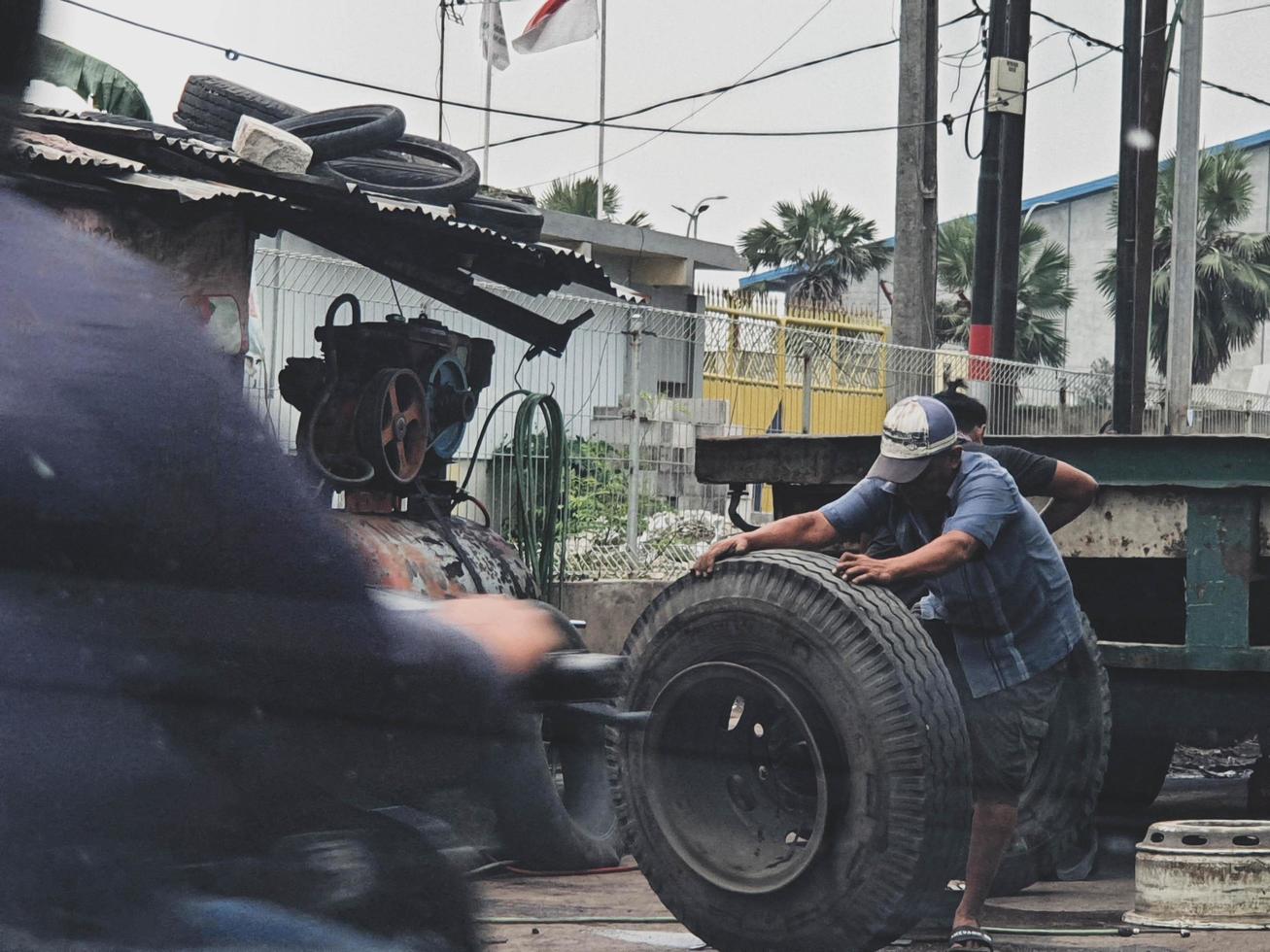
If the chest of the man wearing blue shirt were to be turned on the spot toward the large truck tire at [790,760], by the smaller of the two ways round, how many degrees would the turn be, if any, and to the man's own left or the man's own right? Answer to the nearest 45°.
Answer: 0° — they already face it

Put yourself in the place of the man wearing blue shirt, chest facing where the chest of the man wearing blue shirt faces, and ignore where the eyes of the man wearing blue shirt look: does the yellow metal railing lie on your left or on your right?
on your right

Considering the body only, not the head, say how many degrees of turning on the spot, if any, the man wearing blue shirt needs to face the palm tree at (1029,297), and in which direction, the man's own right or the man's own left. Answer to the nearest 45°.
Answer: approximately 135° to the man's own right

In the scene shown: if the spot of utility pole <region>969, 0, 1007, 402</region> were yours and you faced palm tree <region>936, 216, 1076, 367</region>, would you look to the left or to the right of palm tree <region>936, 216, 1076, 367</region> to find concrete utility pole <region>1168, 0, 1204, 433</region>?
right

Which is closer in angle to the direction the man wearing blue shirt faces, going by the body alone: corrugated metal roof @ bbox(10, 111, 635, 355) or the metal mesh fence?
the corrugated metal roof

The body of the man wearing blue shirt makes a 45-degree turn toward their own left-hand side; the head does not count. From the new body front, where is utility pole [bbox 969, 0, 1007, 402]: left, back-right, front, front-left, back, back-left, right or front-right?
back

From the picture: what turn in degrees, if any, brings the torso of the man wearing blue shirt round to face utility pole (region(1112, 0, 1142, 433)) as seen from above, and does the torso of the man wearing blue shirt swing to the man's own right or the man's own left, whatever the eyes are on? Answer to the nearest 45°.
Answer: approximately 135° to the man's own right

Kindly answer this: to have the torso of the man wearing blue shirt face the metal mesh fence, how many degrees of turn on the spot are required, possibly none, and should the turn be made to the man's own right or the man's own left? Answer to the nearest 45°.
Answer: approximately 135° to the man's own right

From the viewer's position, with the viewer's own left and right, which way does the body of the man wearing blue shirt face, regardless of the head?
facing the viewer and to the left of the viewer

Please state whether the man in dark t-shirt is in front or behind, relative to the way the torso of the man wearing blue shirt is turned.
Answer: behind

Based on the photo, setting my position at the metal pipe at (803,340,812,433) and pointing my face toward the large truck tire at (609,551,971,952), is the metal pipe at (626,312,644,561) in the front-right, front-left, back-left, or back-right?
front-right

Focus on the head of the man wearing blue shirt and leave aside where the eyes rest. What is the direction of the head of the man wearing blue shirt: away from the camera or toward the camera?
toward the camera

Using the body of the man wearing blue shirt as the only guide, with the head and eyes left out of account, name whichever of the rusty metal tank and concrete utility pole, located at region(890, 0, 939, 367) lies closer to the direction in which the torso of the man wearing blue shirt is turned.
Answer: the rusty metal tank

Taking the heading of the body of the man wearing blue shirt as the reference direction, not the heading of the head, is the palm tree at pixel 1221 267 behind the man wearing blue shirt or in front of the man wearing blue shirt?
behind

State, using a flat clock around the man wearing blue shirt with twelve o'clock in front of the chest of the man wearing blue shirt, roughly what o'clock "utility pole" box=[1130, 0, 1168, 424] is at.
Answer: The utility pole is roughly at 5 o'clock from the man wearing blue shirt.
